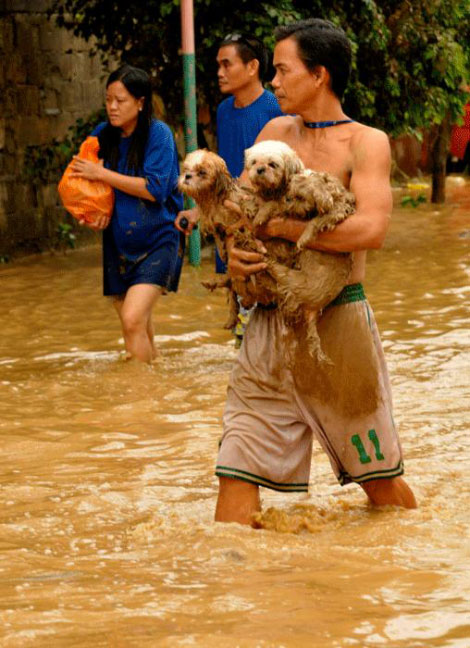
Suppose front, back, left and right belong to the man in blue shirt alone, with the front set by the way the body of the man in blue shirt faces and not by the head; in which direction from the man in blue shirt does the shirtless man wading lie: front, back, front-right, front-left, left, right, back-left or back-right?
front-left

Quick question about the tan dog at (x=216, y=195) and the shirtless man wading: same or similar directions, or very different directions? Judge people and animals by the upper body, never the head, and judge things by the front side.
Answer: same or similar directions

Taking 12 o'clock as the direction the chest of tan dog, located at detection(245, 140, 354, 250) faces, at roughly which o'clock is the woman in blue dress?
The woman in blue dress is roughly at 4 o'clock from the tan dog.

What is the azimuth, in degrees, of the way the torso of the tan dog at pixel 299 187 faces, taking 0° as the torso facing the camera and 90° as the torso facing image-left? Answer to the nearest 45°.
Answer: approximately 45°

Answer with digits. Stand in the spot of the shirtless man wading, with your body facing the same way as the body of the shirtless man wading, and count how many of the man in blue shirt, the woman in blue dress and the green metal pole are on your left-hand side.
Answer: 0

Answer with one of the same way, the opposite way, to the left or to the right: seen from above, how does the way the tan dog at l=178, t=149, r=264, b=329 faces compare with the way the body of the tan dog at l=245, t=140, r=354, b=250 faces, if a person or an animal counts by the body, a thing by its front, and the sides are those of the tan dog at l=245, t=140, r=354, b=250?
the same way

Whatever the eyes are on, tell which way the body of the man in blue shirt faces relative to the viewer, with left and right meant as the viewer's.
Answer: facing the viewer and to the left of the viewer

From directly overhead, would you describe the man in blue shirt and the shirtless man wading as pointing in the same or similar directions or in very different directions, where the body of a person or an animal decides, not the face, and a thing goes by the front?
same or similar directions

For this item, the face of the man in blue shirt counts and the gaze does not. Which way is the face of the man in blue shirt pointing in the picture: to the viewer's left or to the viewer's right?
to the viewer's left

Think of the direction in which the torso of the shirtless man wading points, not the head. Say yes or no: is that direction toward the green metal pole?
no

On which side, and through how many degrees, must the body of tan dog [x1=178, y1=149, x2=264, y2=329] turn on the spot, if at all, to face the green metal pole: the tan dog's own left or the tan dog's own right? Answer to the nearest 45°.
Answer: approximately 135° to the tan dog's own right

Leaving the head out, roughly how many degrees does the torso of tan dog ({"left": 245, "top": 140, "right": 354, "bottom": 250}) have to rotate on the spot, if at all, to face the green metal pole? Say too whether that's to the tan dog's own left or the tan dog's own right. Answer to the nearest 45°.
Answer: approximately 135° to the tan dog's own right

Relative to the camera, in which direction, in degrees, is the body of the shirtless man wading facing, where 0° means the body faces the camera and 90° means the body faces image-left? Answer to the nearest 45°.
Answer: approximately 45°

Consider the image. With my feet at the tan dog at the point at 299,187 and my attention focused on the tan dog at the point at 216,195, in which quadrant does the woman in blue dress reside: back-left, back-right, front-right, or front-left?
front-right

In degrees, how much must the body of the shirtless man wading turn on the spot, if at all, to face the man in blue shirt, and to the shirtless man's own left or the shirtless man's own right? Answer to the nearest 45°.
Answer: approximately 135° to the shirtless man's own right

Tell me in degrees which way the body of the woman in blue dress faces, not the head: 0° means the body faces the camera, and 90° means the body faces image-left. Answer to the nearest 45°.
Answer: approximately 45°
